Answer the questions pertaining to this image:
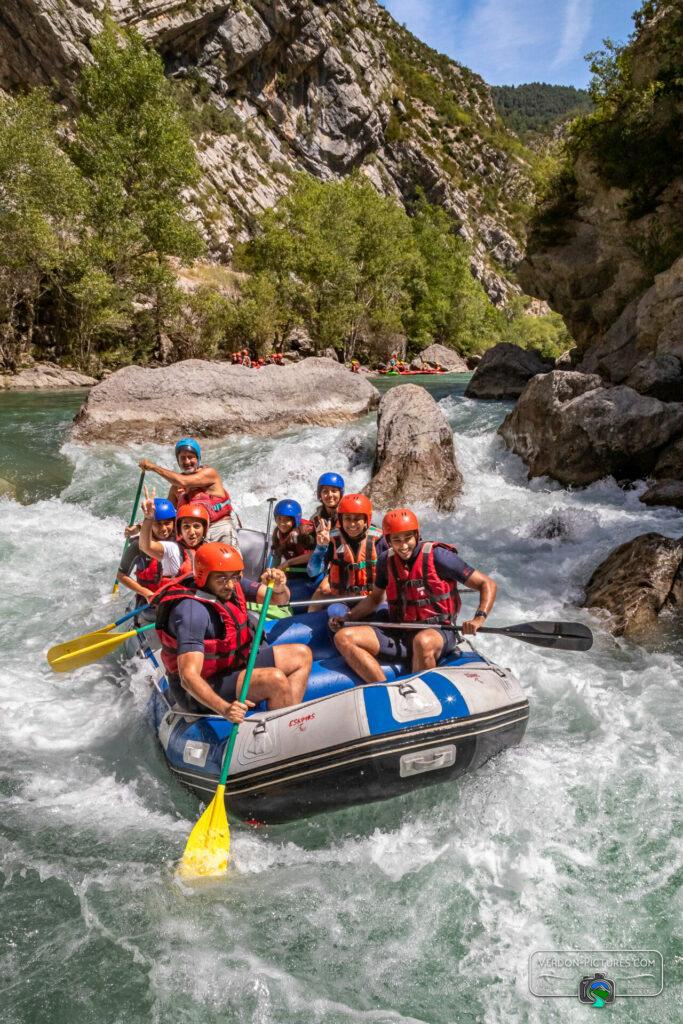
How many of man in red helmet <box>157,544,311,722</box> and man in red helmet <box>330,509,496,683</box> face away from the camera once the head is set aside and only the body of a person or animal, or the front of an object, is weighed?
0

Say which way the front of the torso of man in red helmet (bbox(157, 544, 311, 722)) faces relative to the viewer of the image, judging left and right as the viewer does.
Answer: facing the viewer and to the right of the viewer

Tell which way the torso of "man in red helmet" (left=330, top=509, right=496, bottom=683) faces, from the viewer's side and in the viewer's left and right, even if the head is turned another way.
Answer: facing the viewer and to the left of the viewer

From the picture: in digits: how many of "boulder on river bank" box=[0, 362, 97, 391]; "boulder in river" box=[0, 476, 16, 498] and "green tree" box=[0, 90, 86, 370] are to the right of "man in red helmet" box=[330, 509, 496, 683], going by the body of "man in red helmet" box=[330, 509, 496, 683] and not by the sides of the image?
3

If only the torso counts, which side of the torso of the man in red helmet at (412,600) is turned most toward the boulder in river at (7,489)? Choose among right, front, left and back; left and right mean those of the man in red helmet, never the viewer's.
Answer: right

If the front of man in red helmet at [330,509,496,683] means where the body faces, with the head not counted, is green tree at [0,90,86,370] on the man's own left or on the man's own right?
on the man's own right

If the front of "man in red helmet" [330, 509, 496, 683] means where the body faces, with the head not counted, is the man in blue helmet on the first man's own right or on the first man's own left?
on the first man's own right

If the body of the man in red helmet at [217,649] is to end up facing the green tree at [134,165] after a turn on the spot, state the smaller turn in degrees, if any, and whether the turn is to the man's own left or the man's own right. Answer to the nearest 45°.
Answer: approximately 135° to the man's own left

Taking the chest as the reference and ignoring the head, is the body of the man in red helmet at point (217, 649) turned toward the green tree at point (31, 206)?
no

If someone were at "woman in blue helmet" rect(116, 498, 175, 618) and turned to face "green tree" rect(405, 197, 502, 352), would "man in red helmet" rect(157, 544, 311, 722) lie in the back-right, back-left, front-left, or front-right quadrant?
back-right

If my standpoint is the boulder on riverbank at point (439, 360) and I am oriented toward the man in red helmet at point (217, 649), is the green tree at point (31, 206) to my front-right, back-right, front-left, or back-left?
front-right

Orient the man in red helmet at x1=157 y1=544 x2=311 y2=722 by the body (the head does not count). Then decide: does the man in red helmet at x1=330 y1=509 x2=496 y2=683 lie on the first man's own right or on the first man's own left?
on the first man's own left

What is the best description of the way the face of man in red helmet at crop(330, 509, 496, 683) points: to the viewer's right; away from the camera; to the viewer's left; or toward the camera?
toward the camera

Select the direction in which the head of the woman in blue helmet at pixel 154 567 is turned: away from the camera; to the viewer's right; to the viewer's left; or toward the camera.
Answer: toward the camera
